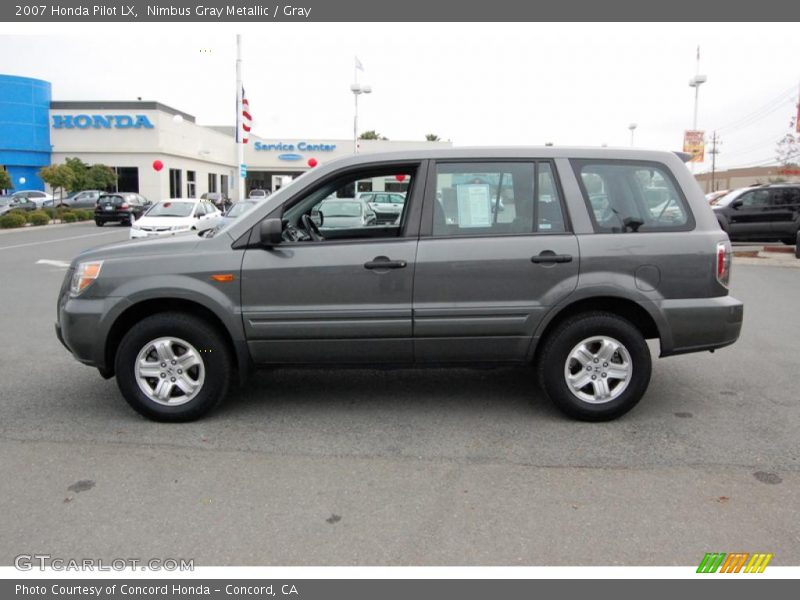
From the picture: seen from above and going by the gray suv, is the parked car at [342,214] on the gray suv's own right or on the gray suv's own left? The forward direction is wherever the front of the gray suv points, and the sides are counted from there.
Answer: on the gray suv's own right

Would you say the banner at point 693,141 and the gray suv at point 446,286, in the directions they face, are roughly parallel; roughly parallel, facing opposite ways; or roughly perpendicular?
roughly perpendicular

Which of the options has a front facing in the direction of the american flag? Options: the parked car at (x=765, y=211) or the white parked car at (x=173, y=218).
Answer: the parked car

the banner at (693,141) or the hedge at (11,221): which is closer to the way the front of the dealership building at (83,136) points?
the hedge

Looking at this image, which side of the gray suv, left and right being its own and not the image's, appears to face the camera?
left

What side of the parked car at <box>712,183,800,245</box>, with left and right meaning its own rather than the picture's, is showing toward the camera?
left

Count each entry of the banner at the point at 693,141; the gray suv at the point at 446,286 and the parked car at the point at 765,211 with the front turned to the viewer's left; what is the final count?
2

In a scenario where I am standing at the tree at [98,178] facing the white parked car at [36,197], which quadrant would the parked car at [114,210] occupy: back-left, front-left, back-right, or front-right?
back-left

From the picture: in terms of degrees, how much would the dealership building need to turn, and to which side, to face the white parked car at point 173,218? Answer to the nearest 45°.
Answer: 0° — it already faces it

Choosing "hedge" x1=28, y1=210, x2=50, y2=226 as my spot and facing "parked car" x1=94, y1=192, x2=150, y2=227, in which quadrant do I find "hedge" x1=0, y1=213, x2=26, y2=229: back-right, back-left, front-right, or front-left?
back-right

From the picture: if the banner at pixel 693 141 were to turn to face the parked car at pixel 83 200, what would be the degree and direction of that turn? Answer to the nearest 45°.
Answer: approximately 45° to its right
